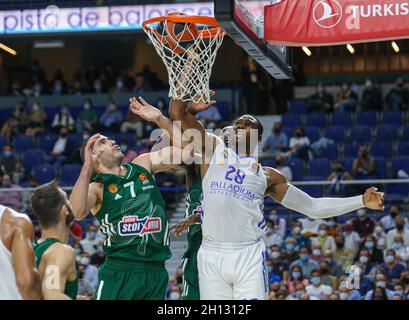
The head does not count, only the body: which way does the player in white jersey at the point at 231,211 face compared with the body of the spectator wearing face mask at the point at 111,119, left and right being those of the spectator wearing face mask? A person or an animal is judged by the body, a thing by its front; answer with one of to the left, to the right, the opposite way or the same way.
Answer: the same way

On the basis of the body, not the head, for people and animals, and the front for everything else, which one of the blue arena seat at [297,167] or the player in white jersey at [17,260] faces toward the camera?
the blue arena seat

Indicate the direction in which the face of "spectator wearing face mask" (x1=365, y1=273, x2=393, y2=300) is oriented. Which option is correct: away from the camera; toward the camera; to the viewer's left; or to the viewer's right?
toward the camera

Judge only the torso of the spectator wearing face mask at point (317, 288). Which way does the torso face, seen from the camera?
toward the camera

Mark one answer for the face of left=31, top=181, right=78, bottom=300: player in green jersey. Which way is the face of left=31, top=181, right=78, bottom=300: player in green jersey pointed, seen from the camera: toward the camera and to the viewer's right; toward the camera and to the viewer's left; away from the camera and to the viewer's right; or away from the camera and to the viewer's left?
away from the camera and to the viewer's right

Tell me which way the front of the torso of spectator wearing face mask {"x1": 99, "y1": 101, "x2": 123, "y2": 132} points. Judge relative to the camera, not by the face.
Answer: toward the camera

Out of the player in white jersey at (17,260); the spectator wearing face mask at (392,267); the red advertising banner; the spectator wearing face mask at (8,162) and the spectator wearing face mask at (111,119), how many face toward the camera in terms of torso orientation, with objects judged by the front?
4

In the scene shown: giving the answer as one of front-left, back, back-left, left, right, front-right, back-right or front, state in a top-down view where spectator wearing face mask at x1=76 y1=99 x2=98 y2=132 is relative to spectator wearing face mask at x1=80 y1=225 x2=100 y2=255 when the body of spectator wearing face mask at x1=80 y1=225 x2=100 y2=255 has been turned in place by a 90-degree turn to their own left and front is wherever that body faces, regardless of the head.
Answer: left

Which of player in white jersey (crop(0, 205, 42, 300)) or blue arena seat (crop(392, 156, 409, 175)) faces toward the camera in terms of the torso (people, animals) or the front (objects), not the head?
the blue arena seat

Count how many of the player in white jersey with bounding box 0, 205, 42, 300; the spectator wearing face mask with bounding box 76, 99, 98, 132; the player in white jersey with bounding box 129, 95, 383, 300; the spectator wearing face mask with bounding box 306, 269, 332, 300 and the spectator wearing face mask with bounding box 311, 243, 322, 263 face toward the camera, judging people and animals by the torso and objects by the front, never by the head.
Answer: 4

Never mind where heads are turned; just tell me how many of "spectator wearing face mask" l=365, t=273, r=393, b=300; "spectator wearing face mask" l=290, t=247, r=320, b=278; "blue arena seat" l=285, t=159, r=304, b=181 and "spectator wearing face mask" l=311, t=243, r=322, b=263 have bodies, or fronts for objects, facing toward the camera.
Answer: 4

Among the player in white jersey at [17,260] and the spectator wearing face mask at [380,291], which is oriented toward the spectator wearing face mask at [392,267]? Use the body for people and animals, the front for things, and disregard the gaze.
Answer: the player in white jersey

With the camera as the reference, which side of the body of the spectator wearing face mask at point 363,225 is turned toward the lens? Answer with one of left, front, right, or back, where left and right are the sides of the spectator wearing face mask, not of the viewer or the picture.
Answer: front

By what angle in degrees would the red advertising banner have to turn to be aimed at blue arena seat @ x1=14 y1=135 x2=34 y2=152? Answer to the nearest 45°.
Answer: approximately 135° to its right

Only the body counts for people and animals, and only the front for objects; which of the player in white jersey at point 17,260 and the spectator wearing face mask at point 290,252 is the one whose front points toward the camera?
the spectator wearing face mask

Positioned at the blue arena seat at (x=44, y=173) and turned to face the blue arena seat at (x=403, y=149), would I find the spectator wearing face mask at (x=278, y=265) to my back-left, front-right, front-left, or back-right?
front-right

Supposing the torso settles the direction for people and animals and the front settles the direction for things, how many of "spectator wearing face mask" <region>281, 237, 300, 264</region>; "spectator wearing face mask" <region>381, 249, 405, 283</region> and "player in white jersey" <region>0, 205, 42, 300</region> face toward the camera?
2

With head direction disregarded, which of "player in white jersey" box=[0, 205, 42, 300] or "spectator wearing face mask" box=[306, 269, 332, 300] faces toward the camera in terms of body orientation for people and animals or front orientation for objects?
the spectator wearing face mask

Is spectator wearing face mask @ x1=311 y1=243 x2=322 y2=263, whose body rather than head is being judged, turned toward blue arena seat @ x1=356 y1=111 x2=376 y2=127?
no

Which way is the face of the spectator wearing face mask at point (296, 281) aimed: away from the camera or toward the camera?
toward the camera
